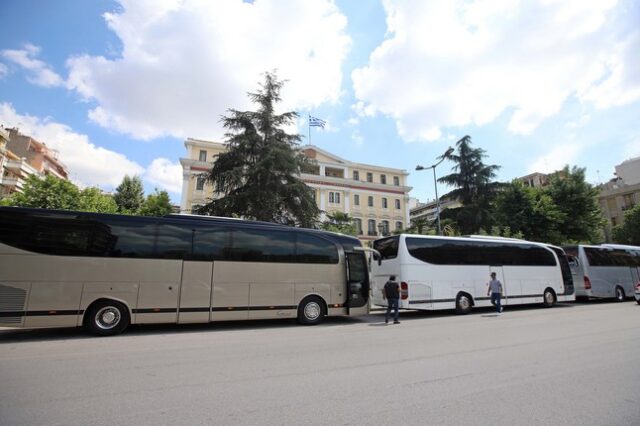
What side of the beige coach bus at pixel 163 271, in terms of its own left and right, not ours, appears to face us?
right

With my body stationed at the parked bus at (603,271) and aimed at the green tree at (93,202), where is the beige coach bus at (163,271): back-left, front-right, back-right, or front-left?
front-left

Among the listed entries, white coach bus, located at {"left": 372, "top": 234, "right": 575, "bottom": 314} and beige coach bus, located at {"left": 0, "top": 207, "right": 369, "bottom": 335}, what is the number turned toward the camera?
0

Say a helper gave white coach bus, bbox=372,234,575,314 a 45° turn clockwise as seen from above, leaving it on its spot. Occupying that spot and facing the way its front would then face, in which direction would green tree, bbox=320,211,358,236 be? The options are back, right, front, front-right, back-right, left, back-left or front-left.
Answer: back-left

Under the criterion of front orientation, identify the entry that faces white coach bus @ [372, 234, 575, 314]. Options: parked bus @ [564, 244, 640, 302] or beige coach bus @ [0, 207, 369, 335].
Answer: the beige coach bus

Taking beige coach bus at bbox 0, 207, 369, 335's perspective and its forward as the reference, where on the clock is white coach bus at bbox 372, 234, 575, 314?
The white coach bus is roughly at 12 o'clock from the beige coach bus.

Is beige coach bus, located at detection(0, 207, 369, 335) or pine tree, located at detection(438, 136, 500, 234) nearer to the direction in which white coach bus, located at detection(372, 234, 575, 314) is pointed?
the pine tree

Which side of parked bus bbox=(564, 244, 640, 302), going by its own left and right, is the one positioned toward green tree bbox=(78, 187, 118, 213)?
back

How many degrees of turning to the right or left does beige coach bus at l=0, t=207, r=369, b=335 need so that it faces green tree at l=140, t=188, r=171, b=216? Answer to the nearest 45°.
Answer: approximately 90° to its left

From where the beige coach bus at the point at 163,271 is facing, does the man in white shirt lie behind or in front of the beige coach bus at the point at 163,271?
in front

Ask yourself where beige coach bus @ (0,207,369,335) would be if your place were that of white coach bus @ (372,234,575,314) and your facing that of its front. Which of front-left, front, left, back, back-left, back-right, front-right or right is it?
back

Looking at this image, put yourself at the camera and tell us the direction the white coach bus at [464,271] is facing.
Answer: facing away from the viewer and to the right of the viewer

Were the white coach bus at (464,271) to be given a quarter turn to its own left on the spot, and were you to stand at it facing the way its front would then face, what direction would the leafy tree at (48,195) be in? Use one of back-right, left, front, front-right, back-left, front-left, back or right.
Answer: front-left

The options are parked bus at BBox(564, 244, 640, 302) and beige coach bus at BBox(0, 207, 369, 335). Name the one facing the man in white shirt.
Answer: the beige coach bus

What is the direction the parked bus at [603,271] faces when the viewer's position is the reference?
facing away from the viewer and to the right of the viewer

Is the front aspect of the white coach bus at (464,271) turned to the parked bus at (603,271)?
yes

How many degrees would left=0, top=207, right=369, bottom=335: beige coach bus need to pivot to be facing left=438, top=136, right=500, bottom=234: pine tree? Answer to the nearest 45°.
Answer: approximately 45° to its left
